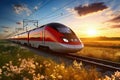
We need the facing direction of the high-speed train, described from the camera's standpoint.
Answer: facing the viewer and to the right of the viewer
